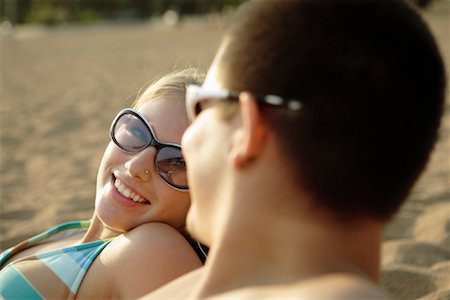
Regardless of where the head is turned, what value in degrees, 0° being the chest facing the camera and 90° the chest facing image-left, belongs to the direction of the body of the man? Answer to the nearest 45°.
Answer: approximately 135°

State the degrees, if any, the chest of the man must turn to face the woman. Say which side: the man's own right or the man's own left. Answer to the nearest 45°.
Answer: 0° — they already face them

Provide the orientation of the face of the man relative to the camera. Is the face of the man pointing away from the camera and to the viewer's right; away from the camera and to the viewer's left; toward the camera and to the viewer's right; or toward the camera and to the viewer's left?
away from the camera and to the viewer's left
